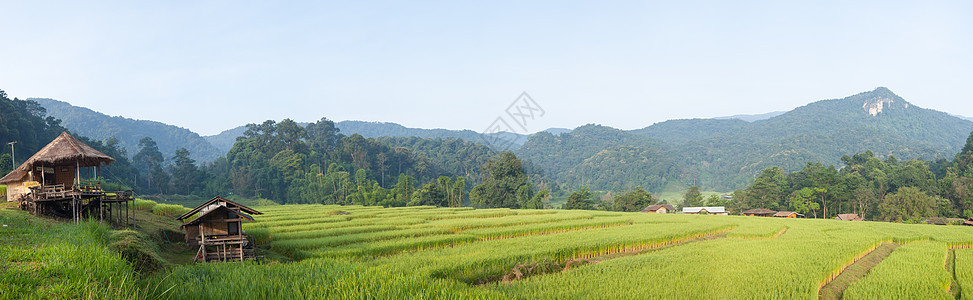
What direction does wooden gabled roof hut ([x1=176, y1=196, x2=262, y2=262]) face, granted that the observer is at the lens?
facing the viewer

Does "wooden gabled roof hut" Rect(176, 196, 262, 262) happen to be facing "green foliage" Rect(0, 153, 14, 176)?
no

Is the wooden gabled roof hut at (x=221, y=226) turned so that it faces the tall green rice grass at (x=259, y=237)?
no

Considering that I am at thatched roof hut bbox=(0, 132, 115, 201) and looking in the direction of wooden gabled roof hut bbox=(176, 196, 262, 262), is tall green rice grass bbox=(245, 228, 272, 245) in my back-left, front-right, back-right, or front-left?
front-left

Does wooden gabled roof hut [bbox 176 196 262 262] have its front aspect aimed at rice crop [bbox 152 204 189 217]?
no

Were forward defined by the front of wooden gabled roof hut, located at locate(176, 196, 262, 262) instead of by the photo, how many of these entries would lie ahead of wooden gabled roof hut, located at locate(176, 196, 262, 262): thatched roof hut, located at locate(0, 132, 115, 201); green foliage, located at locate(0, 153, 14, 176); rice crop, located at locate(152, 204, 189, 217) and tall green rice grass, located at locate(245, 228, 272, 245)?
0

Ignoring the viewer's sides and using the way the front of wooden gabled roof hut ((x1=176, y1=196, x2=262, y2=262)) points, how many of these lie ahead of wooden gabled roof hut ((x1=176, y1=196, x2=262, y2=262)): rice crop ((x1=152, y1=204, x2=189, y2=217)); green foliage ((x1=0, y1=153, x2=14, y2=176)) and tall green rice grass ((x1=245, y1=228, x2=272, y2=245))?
0

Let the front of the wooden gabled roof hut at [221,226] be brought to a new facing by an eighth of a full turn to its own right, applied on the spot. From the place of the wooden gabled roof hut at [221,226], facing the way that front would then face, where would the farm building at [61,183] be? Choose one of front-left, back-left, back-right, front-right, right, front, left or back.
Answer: right

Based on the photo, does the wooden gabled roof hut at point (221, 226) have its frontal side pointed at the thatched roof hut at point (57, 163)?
no
